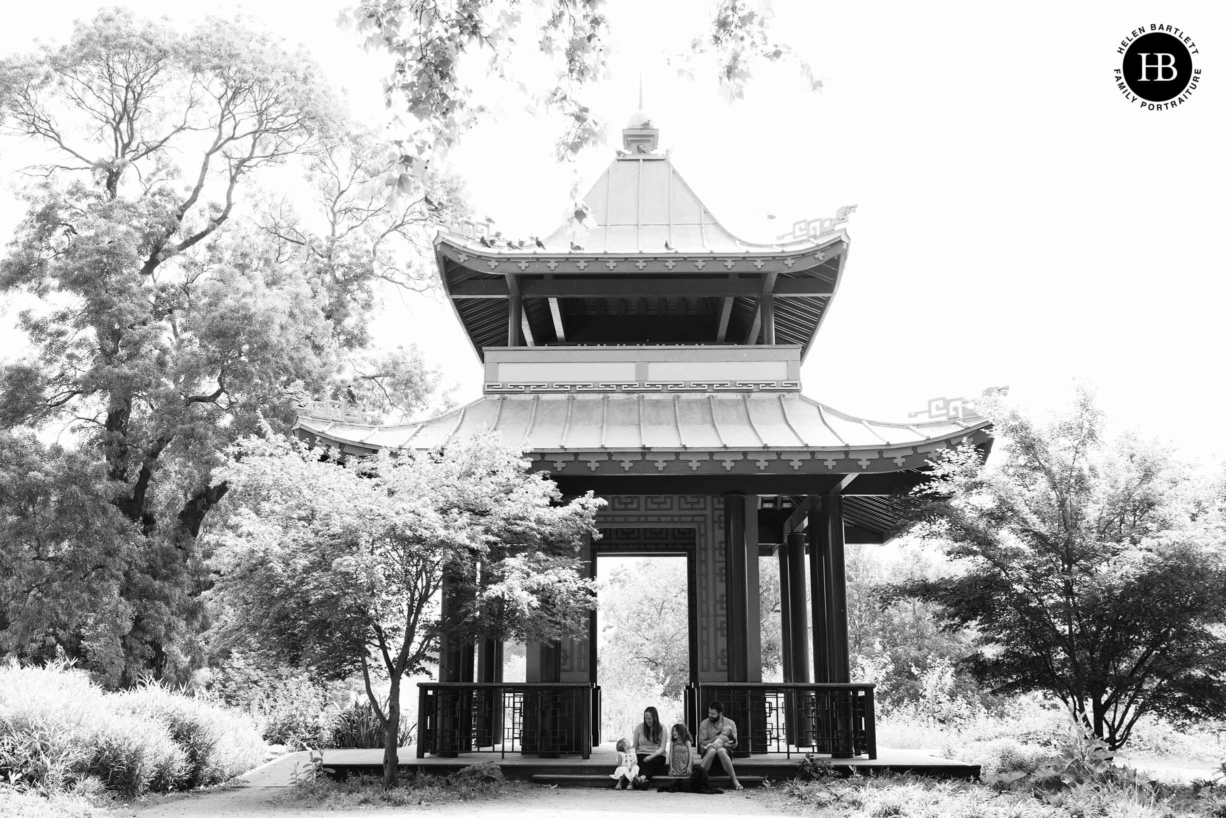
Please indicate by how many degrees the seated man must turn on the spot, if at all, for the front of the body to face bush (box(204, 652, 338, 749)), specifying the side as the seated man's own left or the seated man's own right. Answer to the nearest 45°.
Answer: approximately 135° to the seated man's own right

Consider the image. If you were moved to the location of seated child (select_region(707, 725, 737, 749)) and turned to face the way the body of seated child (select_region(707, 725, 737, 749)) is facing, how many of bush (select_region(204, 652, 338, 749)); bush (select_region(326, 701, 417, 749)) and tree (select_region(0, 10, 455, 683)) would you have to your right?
3

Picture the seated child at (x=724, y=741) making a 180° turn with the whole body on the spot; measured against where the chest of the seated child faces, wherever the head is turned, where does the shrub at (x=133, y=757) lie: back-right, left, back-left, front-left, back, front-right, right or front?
back-left

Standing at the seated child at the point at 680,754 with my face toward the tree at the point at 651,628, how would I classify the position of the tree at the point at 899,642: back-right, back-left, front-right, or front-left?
front-right

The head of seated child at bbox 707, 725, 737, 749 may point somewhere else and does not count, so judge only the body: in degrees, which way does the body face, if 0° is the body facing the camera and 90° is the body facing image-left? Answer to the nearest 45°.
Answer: approximately 45°

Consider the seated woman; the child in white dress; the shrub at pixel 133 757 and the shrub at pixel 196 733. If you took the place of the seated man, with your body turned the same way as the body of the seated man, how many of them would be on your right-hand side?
4

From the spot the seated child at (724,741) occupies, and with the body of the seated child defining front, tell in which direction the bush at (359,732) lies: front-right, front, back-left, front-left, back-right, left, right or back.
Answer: right

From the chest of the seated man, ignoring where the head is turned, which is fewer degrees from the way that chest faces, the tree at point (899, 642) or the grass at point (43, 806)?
the grass

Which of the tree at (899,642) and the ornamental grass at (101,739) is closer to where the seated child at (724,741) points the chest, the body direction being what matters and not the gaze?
the ornamental grass

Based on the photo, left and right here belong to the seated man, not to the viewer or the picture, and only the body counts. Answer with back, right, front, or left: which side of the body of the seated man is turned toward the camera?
front

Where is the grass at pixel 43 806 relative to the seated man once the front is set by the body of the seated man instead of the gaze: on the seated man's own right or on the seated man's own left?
on the seated man's own right

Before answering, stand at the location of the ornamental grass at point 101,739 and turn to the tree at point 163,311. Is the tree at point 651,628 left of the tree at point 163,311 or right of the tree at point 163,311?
right

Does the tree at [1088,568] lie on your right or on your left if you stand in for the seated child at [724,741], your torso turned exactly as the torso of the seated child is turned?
on your left

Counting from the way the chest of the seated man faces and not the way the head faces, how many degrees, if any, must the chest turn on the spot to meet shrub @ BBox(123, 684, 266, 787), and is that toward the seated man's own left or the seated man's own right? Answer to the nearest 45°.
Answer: approximately 90° to the seated man's own right

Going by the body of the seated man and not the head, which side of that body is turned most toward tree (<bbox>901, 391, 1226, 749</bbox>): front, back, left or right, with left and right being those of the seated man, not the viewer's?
left
